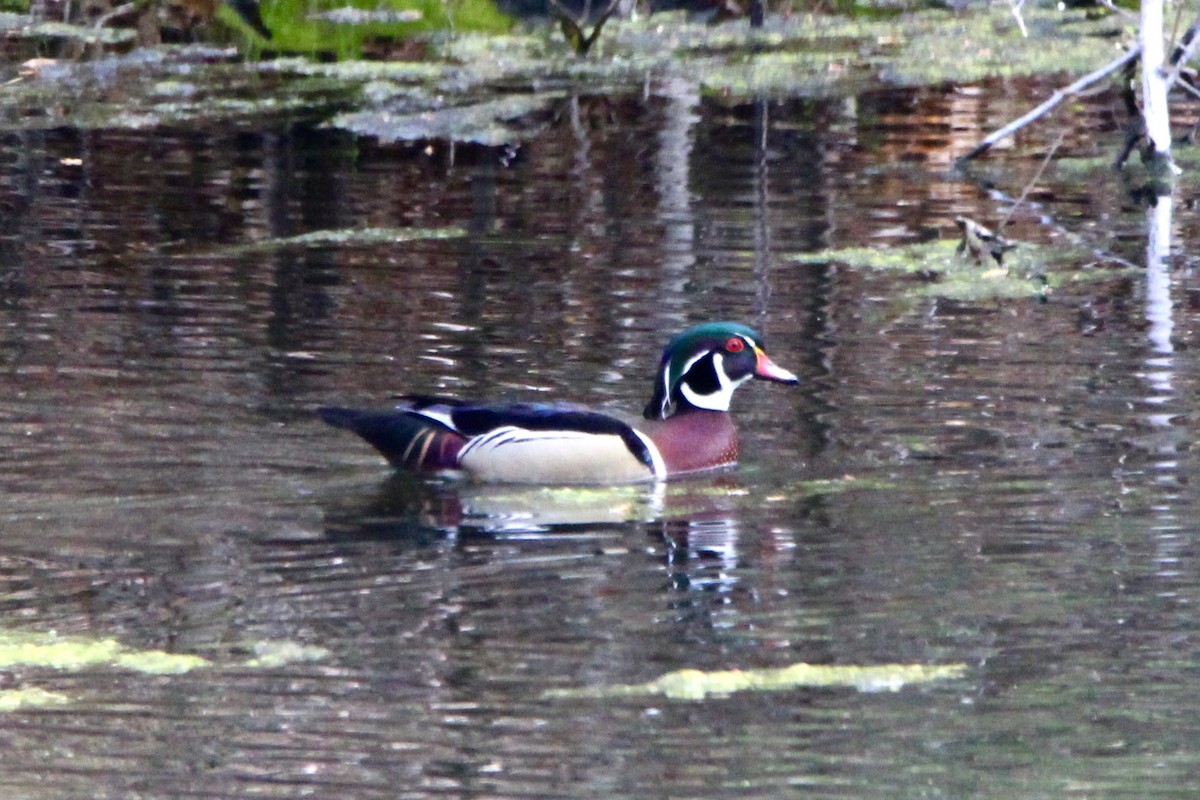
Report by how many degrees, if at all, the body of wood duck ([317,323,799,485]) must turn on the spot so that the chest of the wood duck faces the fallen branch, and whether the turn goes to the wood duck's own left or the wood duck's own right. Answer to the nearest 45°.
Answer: approximately 45° to the wood duck's own left

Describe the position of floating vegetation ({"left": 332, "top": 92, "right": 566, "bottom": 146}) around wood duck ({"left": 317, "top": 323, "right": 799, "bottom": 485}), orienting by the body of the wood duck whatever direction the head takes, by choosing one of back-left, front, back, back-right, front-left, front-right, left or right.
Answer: left

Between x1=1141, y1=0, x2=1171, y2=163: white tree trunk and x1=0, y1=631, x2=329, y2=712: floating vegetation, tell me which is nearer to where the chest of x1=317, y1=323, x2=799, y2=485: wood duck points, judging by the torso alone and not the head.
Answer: the white tree trunk

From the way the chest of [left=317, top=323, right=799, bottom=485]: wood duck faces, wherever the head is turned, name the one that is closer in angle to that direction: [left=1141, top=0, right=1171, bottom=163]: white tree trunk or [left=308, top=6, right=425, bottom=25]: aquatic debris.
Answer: the white tree trunk

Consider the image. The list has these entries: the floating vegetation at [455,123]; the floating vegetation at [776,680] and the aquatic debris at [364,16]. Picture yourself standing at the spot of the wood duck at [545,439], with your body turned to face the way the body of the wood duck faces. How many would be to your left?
2

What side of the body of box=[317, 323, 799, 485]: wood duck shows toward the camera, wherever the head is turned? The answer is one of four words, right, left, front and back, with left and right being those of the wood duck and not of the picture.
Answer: right

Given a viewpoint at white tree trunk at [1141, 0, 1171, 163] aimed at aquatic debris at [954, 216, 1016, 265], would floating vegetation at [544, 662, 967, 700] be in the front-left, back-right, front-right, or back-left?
front-left

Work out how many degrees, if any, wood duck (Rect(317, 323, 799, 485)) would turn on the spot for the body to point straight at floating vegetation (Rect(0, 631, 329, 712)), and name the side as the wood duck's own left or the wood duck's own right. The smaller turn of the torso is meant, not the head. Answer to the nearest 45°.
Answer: approximately 135° to the wood duck's own right

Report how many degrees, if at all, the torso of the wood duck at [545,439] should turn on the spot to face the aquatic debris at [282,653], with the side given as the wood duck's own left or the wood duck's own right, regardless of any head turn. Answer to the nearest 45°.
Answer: approximately 90° to the wood duck's own right

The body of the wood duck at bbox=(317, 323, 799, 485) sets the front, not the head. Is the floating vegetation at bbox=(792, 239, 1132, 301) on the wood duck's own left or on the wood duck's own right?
on the wood duck's own left

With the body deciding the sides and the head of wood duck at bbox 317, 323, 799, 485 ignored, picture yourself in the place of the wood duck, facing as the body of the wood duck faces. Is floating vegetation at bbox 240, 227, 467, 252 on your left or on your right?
on your left

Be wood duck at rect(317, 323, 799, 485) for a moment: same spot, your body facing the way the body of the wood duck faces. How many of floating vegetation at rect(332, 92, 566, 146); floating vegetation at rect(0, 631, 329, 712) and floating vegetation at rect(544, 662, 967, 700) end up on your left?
1

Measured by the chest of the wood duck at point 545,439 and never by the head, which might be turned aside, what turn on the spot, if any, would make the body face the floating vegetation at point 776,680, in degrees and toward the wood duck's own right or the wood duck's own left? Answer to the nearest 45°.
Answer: approximately 90° to the wood duck's own right

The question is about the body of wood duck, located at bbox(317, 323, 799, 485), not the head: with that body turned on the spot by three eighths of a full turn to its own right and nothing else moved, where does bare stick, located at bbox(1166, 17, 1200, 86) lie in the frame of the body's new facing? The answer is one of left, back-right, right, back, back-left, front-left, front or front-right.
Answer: back

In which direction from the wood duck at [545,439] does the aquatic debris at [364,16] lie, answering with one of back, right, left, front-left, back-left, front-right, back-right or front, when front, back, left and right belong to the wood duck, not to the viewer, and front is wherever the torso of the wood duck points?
left

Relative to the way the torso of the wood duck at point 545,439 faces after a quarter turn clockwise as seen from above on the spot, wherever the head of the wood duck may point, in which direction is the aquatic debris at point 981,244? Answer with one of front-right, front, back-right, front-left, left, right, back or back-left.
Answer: back-left
